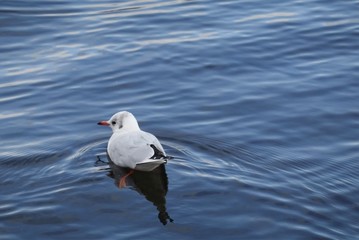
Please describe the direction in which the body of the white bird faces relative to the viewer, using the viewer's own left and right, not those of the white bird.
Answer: facing away from the viewer and to the left of the viewer
